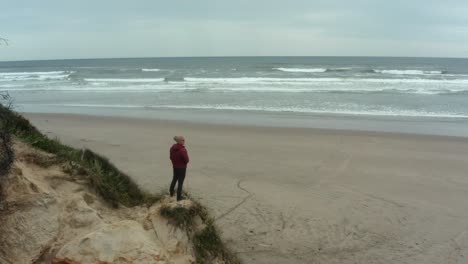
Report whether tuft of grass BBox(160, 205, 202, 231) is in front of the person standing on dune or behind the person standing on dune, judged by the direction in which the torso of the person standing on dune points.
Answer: behind

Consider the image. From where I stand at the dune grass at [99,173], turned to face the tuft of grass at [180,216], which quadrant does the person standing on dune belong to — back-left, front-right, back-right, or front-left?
front-left

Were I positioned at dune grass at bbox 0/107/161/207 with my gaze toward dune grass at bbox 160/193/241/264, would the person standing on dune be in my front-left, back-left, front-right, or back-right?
front-left

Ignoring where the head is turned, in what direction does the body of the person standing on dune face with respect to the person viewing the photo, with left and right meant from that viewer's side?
facing away from the viewer and to the right of the viewer

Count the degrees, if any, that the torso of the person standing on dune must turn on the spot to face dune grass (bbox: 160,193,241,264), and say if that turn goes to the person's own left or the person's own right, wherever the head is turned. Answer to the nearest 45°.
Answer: approximately 135° to the person's own right
